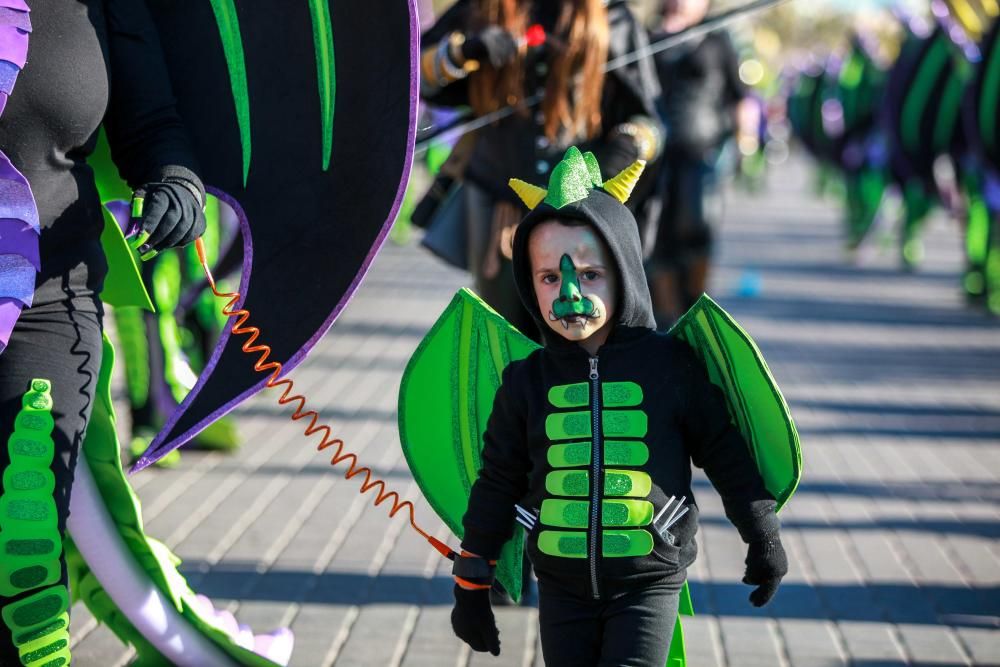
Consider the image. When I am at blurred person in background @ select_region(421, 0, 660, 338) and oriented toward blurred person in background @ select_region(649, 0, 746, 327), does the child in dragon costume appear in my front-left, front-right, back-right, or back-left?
back-right

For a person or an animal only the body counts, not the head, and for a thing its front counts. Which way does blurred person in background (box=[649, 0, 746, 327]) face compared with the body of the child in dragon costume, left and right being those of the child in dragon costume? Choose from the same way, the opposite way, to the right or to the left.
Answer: the same way

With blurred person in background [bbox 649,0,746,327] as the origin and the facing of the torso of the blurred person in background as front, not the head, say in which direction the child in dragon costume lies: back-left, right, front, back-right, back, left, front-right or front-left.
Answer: front

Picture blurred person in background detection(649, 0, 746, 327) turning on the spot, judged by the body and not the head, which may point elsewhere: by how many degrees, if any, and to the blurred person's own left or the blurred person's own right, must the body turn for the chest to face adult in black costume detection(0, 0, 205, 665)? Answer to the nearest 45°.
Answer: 0° — they already face them

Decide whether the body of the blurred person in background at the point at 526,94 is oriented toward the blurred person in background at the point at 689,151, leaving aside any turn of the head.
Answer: no

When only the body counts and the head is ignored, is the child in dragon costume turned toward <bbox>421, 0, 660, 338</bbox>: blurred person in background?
no

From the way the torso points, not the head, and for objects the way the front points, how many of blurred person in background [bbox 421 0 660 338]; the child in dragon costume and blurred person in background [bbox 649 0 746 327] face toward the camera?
3

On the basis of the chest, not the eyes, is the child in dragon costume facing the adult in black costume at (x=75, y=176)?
no

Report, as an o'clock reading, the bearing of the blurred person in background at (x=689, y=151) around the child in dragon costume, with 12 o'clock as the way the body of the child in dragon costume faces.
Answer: The blurred person in background is roughly at 6 o'clock from the child in dragon costume.

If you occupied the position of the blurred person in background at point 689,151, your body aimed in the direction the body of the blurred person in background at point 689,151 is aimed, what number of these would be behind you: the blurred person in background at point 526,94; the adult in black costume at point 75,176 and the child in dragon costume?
0

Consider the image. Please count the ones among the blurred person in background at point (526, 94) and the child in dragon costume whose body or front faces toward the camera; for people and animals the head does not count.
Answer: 2

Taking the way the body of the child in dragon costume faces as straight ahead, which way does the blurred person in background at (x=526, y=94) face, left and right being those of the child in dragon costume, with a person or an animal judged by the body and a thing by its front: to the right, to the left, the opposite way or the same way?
the same way

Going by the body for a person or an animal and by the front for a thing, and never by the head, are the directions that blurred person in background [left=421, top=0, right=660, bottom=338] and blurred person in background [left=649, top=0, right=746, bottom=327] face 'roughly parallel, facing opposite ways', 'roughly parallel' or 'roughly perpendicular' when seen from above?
roughly parallel

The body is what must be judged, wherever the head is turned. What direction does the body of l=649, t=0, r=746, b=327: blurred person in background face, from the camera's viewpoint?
toward the camera

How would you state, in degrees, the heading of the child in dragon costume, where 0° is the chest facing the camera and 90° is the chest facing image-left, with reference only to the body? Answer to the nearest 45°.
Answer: approximately 0°

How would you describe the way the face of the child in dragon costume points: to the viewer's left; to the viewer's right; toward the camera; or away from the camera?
toward the camera

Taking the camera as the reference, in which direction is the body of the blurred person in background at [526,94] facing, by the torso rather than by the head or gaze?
toward the camera

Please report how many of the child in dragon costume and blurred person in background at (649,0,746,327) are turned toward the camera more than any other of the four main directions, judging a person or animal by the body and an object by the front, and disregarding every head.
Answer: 2
